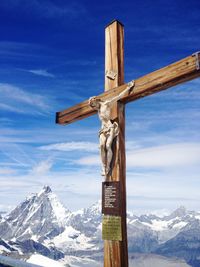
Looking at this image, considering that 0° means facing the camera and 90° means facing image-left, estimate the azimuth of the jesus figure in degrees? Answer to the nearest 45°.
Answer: approximately 45°

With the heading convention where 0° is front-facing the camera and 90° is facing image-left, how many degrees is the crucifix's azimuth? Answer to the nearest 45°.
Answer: approximately 45°
